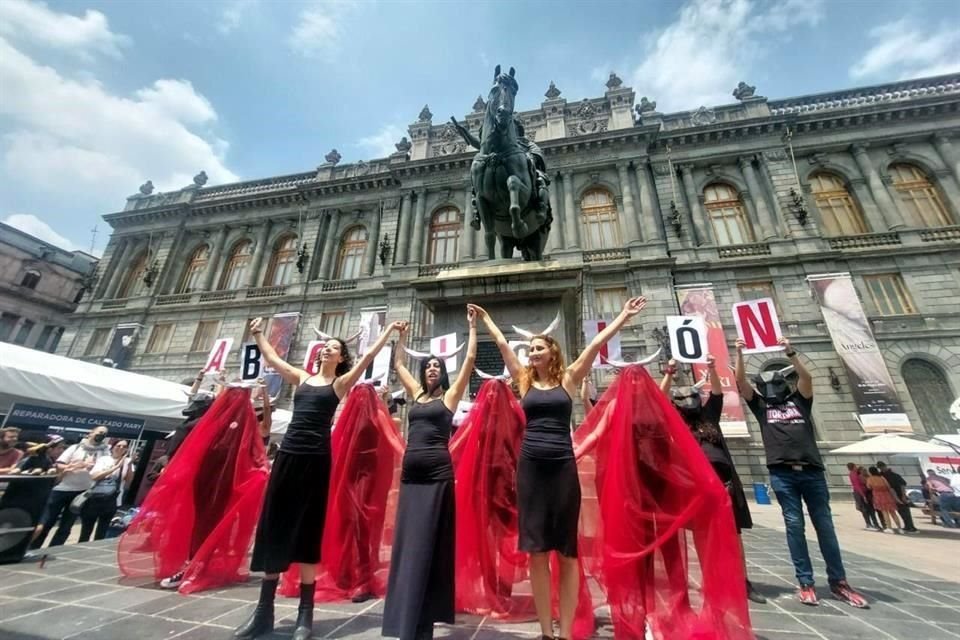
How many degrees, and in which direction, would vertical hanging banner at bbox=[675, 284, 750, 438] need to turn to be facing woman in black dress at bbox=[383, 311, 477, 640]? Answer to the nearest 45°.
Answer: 0° — it already faces them

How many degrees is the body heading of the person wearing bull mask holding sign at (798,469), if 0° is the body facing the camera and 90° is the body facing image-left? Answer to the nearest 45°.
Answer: approximately 0°

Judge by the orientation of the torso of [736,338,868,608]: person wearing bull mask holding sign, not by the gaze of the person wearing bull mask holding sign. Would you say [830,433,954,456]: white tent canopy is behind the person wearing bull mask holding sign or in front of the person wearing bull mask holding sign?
behind

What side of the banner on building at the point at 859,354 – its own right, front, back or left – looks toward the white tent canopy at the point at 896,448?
front

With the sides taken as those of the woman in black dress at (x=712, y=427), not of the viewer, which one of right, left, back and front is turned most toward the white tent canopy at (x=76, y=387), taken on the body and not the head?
right

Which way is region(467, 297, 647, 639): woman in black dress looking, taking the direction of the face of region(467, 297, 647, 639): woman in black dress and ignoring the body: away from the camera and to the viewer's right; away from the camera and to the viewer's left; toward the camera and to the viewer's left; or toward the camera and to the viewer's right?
toward the camera and to the viewer's left

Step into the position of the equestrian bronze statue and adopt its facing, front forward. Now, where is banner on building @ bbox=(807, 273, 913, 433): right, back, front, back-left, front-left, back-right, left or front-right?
back-left

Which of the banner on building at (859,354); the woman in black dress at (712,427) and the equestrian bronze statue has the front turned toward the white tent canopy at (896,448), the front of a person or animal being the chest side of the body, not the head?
the banner on building

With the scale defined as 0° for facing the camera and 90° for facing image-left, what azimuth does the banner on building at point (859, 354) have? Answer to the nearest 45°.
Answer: approximately 0°
